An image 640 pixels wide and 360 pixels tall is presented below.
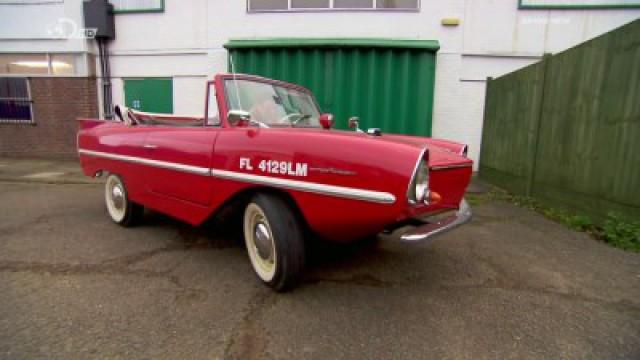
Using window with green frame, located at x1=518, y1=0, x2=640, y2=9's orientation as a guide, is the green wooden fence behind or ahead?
ahead

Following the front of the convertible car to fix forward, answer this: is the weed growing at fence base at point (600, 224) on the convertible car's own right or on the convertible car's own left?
on the convertible car's own left

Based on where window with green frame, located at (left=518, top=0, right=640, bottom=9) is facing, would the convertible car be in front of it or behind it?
in front

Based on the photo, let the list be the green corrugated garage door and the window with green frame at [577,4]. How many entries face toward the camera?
2

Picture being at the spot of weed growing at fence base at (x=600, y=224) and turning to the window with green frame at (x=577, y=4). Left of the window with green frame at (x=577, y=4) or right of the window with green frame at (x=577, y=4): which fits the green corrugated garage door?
left

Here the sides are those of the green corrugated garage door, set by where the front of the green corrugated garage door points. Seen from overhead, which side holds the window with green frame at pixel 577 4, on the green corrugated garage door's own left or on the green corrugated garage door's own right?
on the green corrugated garage door's own left

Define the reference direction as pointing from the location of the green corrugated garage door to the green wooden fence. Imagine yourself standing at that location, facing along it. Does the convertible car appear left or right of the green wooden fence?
right

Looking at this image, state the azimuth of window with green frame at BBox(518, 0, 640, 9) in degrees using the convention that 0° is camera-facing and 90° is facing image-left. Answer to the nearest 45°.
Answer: approximately 0°

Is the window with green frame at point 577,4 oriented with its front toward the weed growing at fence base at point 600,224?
yes

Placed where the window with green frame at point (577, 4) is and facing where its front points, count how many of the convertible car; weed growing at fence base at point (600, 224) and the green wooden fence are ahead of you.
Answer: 3

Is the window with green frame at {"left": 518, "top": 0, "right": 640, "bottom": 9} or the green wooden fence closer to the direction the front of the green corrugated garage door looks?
the green wooden fence
